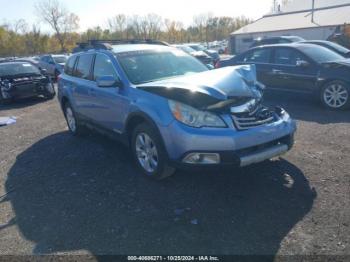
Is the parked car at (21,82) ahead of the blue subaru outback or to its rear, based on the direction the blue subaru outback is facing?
to the rear

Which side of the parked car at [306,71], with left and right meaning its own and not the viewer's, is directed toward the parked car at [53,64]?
back

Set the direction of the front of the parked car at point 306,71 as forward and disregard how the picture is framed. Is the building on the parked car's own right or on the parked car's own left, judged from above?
on the parked car's own left

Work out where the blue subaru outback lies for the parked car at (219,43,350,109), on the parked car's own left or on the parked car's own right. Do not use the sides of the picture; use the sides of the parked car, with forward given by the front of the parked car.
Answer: on the parked car's own right

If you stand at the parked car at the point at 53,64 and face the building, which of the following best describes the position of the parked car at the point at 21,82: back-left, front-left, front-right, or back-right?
back-right

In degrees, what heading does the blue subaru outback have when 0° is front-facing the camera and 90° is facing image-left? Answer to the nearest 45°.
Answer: approximately 315°

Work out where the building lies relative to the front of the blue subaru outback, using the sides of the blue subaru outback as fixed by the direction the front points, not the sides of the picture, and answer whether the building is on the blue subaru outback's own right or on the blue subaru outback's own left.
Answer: on the blue subaru outback's own left

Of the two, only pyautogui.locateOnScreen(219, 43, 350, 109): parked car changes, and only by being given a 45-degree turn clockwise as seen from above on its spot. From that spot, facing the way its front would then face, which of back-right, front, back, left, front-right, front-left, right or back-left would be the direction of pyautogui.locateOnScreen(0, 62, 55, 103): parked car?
right

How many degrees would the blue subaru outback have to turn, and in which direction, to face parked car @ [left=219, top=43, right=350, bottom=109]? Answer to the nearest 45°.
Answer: approximately 90° to its left
